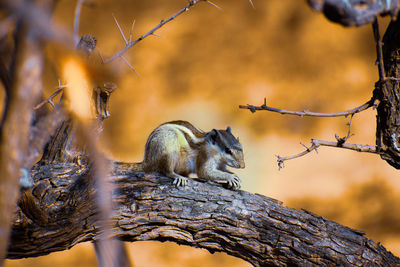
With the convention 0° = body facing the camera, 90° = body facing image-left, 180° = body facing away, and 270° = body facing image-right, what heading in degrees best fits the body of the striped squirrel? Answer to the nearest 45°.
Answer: approximately 270°

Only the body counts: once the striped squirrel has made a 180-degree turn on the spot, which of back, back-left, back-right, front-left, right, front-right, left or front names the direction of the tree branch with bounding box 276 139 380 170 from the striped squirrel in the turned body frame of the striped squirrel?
back-left

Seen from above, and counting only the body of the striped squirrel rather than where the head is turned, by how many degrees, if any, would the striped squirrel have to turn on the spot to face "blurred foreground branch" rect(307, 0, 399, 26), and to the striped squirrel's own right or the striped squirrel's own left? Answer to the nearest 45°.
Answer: approximately 90° to the striped squirrel's own right
